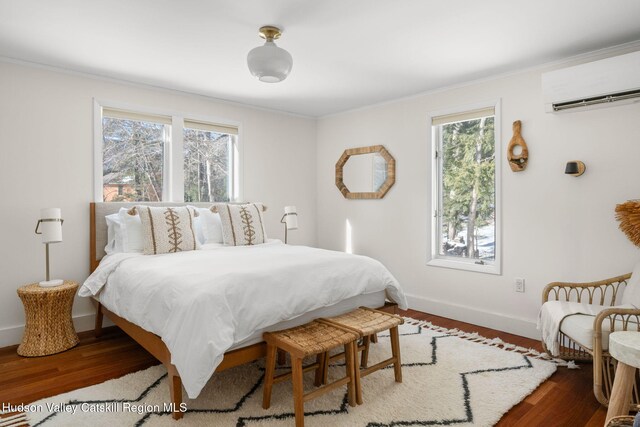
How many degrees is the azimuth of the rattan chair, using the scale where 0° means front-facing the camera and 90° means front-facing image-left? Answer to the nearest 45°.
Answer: approximately 45°

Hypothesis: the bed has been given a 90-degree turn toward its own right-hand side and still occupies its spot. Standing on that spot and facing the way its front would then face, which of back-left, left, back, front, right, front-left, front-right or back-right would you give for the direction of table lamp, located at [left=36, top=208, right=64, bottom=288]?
right

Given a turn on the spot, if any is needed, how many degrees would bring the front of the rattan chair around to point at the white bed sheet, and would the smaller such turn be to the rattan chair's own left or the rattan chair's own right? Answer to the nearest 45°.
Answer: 0° — it already faces it

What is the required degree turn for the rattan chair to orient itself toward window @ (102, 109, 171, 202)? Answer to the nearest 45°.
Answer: approximately 45° to its right

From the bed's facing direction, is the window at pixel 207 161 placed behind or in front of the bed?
behind
